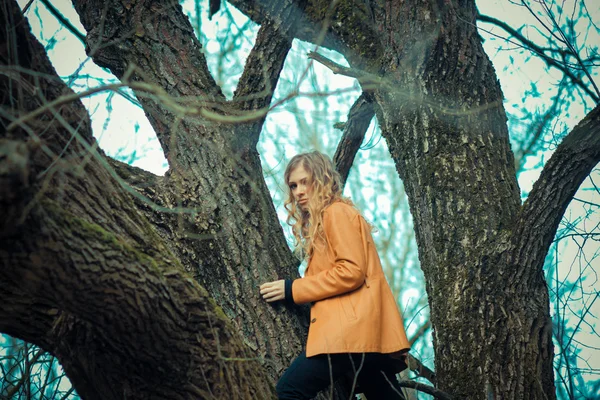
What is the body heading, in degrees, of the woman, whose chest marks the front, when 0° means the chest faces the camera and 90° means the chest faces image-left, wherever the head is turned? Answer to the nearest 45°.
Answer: approximately 90°
